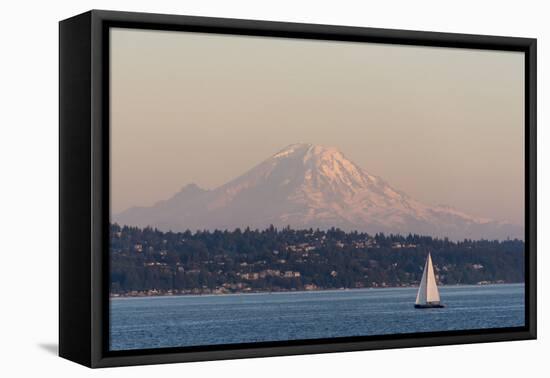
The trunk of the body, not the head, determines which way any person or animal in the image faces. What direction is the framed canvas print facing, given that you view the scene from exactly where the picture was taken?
facing the viewer and to the right of the viewer
